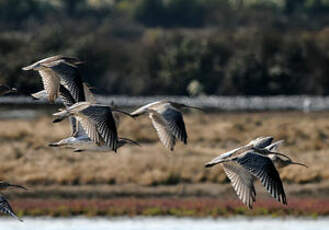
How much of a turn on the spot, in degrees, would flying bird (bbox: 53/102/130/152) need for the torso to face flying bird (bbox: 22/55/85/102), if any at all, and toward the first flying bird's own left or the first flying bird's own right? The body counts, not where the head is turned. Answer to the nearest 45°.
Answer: approximately 135° to the first flying bird's own left

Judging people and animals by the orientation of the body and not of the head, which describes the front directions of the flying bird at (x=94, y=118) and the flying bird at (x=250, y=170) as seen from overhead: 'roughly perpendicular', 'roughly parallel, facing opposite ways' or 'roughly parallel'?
roughly parallel

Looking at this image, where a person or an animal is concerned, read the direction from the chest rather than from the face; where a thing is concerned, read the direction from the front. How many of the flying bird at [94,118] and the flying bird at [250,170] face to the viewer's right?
2

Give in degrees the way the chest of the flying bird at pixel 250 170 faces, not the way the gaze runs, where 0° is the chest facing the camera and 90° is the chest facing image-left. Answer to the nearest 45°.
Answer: approximately 270°

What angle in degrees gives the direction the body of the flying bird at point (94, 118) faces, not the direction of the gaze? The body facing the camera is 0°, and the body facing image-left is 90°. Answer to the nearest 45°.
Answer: approximately 270°

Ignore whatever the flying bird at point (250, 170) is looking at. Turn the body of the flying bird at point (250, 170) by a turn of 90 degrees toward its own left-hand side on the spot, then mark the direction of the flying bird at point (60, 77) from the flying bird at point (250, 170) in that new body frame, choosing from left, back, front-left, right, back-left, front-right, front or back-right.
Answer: left

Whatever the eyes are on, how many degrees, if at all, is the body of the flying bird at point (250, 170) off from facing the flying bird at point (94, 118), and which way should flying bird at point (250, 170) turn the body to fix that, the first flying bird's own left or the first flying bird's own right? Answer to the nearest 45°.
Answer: approximately 180°

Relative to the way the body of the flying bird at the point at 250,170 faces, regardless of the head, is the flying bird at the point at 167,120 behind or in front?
behind

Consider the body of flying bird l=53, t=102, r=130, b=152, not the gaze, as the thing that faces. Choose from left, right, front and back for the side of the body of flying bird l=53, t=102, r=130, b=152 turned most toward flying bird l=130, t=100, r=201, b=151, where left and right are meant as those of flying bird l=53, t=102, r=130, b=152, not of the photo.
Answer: front

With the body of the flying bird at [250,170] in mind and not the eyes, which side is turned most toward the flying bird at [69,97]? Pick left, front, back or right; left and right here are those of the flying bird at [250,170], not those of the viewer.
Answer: back
